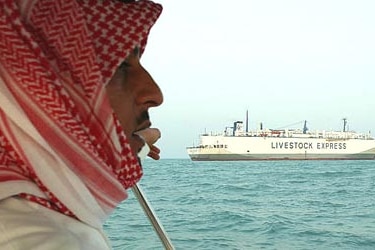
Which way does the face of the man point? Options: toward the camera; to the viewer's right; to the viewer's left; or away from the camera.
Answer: to the viewer's right

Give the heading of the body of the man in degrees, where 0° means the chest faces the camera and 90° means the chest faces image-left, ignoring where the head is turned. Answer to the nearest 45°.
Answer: approximately 270°

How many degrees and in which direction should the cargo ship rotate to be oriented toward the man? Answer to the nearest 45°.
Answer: approximately 90° to its right

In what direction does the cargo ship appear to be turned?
to the viewer's right

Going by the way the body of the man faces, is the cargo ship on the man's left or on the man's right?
on the man's left
